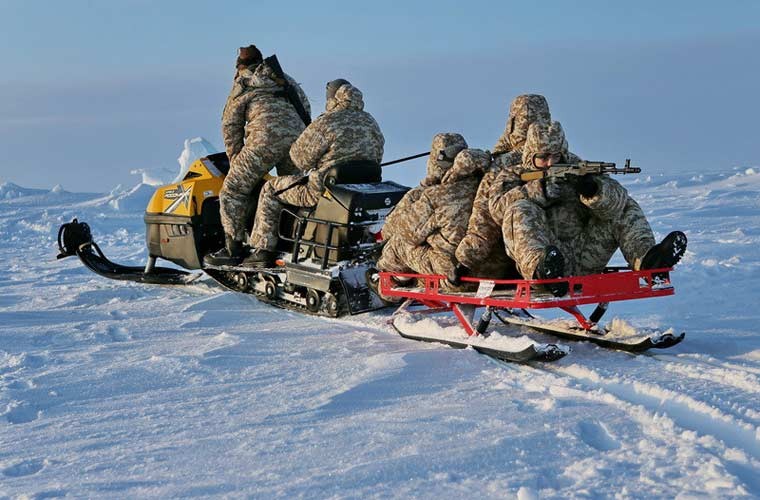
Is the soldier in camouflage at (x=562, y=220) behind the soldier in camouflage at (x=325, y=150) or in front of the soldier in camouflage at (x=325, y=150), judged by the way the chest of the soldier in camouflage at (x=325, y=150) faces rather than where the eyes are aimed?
behind

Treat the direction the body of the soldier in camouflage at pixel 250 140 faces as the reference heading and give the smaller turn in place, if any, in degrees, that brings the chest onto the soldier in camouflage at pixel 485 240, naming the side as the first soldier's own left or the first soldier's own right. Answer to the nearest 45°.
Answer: approximately 180°

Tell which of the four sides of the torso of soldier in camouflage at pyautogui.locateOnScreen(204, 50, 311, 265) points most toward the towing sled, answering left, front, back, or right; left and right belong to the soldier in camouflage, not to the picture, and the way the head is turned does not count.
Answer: back

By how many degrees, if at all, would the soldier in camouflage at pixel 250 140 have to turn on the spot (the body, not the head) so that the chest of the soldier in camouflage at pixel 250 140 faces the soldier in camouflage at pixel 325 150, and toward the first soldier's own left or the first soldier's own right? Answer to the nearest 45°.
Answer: approximately 180°

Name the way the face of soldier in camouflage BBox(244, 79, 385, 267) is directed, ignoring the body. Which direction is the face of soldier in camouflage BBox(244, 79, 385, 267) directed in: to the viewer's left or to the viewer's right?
to the viewer's left

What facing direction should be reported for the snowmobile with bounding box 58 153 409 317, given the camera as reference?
facing away from the viewer and to the left of the viewer

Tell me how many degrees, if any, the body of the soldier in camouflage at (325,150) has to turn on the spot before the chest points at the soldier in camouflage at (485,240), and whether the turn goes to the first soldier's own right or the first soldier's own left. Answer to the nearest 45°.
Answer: approximately 180°

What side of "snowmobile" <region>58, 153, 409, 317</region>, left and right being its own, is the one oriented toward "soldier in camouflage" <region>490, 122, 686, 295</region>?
back

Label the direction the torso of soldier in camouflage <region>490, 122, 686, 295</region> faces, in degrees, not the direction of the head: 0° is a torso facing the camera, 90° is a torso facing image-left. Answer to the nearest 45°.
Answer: approximately 315°

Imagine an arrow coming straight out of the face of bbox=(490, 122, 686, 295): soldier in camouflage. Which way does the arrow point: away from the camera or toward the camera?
toward the camera

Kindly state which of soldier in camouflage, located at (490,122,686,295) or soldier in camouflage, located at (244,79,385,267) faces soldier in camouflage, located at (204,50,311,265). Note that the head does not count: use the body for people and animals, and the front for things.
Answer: soldier in camouflage, located at (244,79,385,267)

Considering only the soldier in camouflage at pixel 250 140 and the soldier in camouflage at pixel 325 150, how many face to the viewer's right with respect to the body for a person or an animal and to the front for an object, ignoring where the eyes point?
0

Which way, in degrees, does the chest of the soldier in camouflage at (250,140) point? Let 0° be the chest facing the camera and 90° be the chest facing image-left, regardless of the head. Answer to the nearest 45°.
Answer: approximately 135°

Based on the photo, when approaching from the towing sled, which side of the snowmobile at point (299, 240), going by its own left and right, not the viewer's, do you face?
back

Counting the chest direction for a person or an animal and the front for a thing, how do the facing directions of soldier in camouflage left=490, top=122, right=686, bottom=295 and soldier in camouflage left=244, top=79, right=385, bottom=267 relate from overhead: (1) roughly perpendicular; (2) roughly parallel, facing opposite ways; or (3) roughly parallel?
roughly parallel, facing opposite ways
